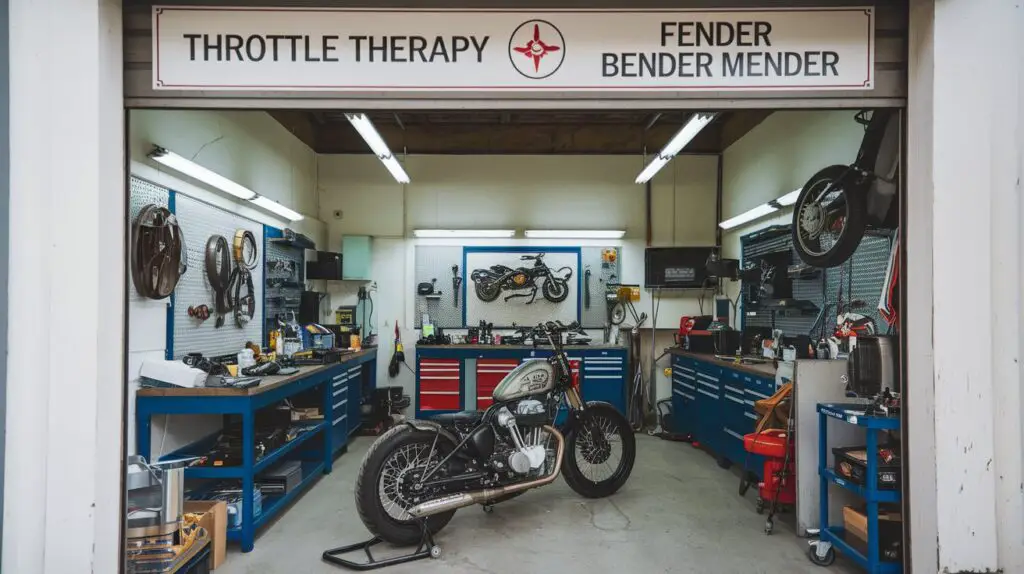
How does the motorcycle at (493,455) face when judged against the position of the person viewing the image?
facing away from the viewer and to the right of the viewer

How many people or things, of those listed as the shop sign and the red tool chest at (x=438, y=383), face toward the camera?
2

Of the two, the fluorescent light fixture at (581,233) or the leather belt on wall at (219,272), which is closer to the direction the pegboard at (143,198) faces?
the fluorescent light fixture

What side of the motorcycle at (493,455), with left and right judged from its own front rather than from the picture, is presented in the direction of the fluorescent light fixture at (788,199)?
front

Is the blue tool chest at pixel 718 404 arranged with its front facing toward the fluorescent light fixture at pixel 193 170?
yes

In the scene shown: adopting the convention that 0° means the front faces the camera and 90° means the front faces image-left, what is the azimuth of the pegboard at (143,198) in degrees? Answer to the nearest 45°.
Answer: approximately 315°

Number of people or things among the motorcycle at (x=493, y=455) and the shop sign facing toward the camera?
1

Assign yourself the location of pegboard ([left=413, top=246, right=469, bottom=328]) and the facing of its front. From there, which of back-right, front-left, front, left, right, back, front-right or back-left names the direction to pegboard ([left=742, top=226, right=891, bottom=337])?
front-left

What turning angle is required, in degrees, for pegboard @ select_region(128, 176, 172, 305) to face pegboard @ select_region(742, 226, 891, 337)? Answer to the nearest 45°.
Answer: approximately 45° to its left

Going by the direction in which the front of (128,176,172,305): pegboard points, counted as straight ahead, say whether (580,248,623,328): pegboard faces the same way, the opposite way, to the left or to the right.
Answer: to the right
